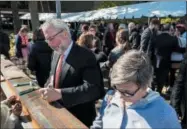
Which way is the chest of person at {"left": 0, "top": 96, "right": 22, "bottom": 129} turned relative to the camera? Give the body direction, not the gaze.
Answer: to the viewer's right

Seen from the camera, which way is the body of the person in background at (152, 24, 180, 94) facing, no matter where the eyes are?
away from the camera

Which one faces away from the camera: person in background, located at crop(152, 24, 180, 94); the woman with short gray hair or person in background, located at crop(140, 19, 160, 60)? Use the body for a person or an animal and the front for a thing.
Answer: person in background, located at crop(152, 24, 180, 94)

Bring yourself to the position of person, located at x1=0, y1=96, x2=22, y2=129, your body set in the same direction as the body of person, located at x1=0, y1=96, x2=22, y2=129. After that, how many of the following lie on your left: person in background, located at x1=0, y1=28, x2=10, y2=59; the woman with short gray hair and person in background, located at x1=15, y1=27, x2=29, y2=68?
2

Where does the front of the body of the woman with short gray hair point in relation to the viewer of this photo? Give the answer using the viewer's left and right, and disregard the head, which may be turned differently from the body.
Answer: facing the viewer and to the left of the viewer

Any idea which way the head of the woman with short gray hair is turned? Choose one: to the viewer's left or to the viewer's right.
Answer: to the viewer's left
